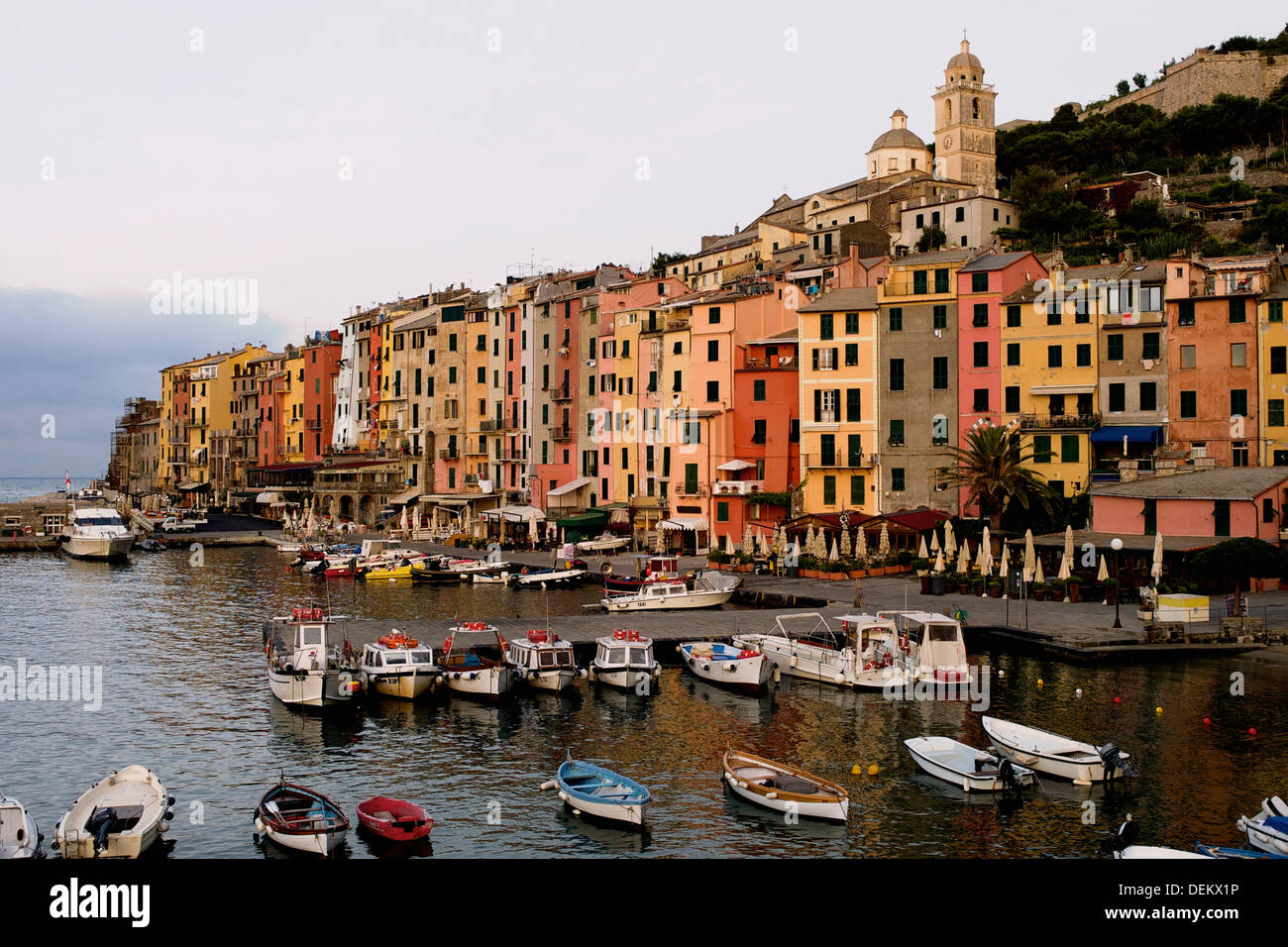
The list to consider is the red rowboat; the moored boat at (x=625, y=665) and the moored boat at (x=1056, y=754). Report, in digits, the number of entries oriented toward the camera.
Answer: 1

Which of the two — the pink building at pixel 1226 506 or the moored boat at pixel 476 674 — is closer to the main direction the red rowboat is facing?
the moored boat

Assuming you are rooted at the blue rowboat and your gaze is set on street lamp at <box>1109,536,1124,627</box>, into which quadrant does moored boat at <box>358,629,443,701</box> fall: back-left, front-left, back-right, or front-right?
front-left

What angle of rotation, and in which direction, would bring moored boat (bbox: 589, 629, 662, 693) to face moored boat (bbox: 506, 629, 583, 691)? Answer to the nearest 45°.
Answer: approximately 90° to its right

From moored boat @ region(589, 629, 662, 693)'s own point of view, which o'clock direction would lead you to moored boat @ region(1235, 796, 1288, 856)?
moored boat @ region(1235, 796, 1288, 856) is roughly at 11 o'clock from moored boat @ region(589, 629, 662, 693).

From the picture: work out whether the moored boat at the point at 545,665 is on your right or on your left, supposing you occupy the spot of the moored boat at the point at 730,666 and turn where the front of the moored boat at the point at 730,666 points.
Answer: on your right

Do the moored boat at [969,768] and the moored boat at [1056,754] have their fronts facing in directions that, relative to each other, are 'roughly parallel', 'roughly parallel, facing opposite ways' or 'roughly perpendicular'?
roughly parallel

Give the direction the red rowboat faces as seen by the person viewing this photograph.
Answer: facing away from the viewer and to the left of the viewer

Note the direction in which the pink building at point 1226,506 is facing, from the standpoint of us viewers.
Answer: facing the viewer

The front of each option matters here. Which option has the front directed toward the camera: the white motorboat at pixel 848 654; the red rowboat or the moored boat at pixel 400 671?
the moored boat

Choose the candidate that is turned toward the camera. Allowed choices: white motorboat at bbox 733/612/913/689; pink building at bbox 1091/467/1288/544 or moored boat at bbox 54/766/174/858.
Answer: the pink building

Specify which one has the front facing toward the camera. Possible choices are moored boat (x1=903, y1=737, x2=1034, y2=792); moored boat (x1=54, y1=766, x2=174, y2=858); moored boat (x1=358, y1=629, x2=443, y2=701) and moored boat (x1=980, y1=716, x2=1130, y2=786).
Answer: moored boat (x1=358, y1=629, x2=443, y2=701)

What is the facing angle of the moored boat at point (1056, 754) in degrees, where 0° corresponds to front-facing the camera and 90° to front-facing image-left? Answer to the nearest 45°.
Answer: approximately 135°

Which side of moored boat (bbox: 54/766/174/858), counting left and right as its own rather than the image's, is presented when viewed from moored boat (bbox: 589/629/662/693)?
front

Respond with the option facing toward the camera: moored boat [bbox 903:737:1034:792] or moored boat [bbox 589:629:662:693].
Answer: moored boat [bbox 589:629:662:693]

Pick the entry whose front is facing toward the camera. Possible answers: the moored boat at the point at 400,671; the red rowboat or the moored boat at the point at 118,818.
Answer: the moored boat at the point at 400,671

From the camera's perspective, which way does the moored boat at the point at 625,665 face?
toward the camera

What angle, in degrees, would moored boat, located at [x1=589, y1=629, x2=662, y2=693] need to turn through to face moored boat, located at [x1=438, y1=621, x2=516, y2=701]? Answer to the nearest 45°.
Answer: approximately 90° to its right

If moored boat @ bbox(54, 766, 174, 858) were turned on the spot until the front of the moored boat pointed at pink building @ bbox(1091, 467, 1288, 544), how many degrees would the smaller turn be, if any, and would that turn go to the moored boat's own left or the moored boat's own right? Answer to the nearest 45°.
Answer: approximately 45° to the moored boat's own right
